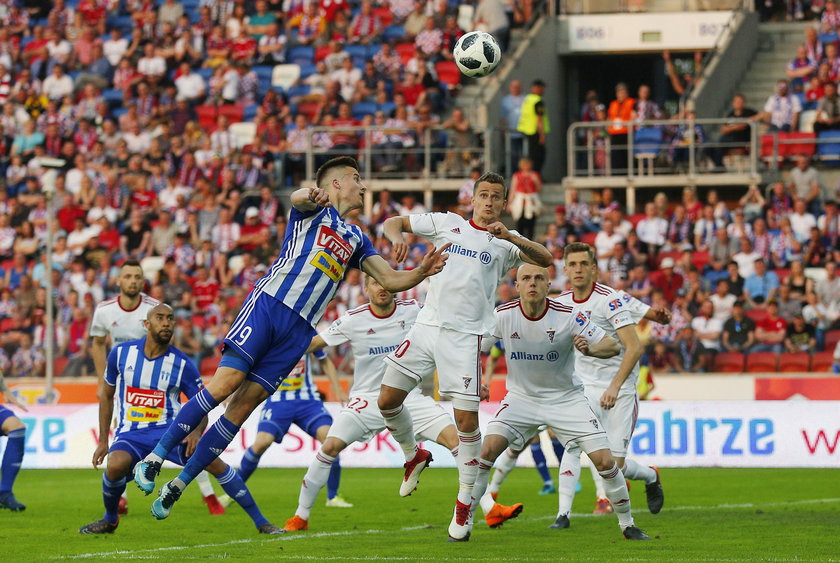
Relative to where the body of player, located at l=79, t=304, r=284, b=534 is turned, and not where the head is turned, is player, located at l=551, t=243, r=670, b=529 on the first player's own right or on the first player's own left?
on the first player's own left

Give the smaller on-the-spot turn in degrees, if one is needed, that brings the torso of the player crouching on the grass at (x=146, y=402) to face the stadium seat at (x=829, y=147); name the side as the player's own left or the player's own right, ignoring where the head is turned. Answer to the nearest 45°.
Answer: approximately 135° to the player's own left

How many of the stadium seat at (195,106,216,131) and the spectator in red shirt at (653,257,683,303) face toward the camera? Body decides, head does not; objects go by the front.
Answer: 2

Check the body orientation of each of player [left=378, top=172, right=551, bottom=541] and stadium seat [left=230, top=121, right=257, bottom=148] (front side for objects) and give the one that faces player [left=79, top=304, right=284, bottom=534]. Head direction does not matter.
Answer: the stadium seat

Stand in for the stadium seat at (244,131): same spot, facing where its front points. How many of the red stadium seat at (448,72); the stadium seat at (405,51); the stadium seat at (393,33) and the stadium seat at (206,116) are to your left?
3

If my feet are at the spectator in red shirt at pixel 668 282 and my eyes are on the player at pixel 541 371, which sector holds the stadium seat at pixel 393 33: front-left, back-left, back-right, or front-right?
back-right

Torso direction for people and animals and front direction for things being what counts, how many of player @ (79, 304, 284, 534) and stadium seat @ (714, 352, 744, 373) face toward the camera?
2

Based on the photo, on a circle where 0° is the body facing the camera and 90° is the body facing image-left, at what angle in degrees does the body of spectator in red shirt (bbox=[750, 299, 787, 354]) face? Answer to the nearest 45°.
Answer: approximately 0°
